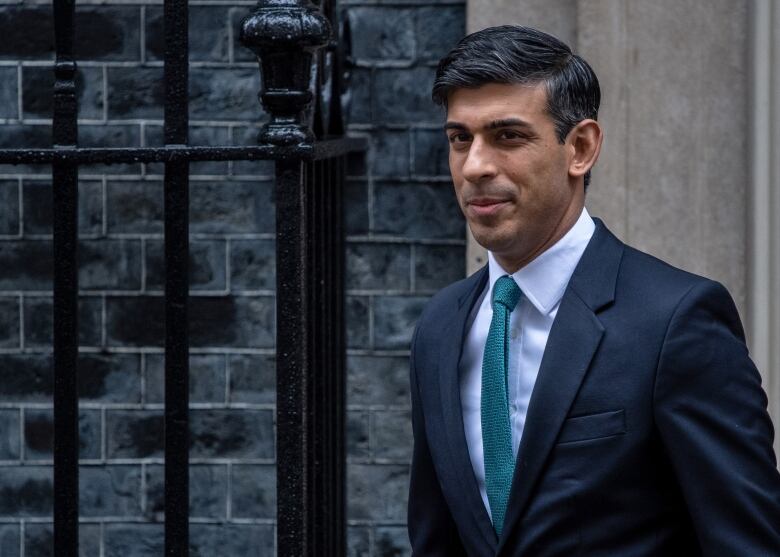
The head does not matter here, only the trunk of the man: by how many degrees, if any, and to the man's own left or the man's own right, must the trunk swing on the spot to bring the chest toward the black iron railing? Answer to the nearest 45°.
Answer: approximately 90° to the man's own right

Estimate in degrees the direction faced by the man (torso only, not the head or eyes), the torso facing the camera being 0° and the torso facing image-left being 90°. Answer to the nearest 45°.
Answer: approximately 45°
